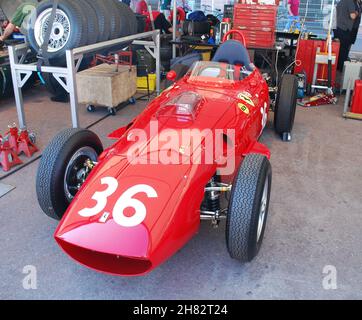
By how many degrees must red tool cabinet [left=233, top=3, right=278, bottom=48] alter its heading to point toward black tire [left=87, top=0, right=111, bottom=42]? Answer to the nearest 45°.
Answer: approximately 45° to its right

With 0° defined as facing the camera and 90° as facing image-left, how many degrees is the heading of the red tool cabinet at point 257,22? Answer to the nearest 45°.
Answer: approximately 0°

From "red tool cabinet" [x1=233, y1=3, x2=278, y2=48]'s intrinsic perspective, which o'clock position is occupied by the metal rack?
The metal rack is roughly at 1 o'clock from the red tool cabinet.

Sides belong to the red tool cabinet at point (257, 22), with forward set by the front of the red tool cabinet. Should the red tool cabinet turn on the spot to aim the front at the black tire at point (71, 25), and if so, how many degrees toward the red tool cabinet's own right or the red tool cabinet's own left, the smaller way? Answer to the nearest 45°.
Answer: approximately 45° to the red tool cabinet's own right

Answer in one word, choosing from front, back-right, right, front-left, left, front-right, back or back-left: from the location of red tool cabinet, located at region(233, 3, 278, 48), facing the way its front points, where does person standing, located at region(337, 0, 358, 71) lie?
back-left

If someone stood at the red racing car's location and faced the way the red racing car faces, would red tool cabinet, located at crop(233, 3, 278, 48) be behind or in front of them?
behind

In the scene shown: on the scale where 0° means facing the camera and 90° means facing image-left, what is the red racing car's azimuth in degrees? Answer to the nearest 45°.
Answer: approximately 45°
